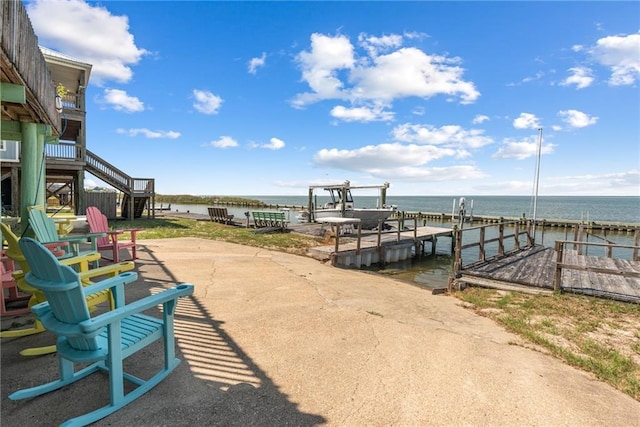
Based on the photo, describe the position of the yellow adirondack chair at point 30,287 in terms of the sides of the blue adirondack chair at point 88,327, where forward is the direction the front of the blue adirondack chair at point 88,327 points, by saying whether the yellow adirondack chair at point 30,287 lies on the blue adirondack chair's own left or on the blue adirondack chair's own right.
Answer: on the blue adirondack chair's own left

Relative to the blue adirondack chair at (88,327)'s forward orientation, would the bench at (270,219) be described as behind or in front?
in front

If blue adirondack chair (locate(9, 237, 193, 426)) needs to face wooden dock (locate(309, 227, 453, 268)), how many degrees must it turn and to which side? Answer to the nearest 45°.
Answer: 0° — it already faces it

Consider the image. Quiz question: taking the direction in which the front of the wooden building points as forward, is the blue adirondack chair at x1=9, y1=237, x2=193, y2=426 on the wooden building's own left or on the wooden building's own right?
on the wooden building's own right

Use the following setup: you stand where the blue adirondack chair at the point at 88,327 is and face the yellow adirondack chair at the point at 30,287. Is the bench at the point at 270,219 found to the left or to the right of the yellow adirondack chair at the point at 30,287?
right

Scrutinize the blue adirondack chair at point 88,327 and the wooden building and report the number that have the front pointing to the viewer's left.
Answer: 0

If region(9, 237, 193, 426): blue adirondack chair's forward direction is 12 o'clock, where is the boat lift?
The boat lift is roughly at 12 o'clock from the blue adirondack chair.

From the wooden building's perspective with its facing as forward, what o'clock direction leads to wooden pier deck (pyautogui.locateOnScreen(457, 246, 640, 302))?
The wooden pier deck is roughly at 1 o'clock from the wooden building.

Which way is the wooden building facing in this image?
to the viewer's right

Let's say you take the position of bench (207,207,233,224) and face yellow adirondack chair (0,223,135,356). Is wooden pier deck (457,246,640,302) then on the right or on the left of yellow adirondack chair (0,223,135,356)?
left

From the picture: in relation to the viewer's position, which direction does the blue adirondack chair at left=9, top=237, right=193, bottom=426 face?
facing away from the viewer and to the right of the viewer

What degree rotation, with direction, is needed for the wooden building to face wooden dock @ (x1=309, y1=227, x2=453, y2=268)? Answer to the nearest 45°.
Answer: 0° — it already faces it

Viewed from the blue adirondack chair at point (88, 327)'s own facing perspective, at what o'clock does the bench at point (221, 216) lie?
The bench is roughly at 11 o'clock from the blue adirondack chair.

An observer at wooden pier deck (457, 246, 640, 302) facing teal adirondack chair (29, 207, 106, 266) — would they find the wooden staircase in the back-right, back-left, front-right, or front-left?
front-right

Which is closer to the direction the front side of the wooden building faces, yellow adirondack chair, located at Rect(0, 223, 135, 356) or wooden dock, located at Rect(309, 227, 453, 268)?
the wooden dock
